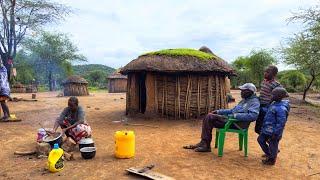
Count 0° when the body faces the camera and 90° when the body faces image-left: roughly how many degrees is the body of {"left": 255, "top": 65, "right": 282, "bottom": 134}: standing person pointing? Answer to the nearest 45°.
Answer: approximately 45°

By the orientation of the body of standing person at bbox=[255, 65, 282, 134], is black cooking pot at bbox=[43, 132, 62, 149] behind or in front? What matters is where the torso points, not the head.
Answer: in front

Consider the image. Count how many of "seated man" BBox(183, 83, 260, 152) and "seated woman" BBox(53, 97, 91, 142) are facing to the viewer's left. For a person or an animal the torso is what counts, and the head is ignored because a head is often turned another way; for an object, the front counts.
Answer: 1

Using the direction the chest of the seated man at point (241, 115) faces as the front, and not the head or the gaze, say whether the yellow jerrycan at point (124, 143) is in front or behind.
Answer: in front

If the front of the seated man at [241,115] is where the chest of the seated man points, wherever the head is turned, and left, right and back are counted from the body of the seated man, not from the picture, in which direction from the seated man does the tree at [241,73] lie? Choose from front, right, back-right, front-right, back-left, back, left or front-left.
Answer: right

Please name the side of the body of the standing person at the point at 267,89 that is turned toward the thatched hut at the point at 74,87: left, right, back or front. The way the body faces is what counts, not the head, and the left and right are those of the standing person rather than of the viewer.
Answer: right

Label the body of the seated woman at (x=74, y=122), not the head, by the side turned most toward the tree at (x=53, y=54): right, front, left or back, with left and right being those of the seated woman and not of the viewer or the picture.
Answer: back

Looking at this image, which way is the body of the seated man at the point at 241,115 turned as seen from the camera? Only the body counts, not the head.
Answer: to the viewer's left

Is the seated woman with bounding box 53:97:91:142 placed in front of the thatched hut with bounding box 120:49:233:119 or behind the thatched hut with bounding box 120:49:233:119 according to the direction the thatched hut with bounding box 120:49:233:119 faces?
in front

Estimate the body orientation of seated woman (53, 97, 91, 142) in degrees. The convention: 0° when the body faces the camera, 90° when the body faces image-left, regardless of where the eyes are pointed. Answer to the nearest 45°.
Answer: approximately 0°

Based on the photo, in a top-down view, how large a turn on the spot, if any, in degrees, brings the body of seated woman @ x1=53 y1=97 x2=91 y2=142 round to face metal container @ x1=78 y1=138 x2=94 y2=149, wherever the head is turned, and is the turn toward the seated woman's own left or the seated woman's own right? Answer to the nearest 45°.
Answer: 0° — they already face it

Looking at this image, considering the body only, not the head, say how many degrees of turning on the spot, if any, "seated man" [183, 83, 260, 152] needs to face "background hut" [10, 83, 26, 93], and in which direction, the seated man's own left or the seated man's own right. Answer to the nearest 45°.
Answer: approximately 45° to the seated man's own right

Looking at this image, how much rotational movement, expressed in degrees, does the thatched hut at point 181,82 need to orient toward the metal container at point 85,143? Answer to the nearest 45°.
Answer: approximately 45° to its left
